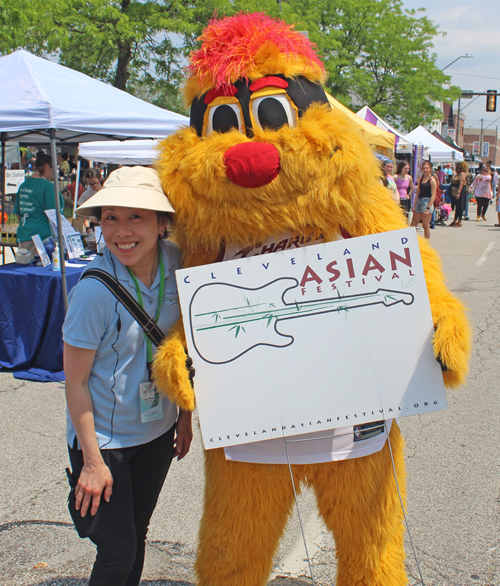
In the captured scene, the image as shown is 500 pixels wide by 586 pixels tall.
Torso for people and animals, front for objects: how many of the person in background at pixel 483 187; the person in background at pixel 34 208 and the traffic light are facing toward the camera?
2

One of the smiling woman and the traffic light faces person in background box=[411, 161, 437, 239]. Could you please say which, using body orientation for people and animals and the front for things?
the traffic light

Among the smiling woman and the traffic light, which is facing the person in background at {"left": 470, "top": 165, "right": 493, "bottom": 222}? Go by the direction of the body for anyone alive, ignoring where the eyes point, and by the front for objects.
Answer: the traffic light

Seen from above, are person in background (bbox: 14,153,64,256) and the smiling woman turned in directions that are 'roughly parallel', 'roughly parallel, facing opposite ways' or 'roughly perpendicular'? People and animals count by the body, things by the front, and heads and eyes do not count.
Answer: roughly perpendicular

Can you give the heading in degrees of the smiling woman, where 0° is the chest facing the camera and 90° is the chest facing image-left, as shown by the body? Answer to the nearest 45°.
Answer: approximately 315°

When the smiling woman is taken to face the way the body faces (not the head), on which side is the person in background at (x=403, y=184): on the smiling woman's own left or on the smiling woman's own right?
on the smiling woman's own left

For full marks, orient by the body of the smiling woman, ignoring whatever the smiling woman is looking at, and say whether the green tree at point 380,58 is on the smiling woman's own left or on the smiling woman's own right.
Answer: on the smiling woman's own left
